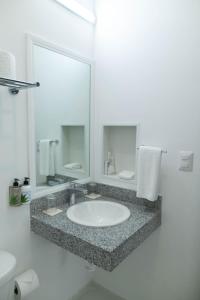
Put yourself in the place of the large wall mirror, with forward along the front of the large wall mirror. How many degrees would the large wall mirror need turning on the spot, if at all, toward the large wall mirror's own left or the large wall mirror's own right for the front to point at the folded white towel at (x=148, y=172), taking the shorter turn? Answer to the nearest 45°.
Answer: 0° — it already faces it

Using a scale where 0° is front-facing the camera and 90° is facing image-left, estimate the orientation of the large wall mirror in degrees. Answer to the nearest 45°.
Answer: approximately 315°
